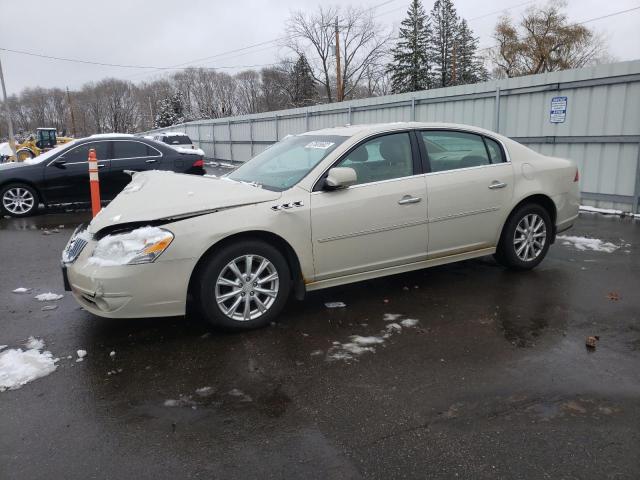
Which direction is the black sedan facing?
to the viewer's left

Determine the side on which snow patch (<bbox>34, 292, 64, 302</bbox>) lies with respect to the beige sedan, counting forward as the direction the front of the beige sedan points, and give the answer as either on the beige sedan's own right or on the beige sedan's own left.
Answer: on the beige sedan's own right

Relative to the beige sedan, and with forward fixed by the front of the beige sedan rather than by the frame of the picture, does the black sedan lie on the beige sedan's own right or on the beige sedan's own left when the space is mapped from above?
on the beige sedan's own right

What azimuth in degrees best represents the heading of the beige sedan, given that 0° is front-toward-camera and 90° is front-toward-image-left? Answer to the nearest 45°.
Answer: approximately 45°

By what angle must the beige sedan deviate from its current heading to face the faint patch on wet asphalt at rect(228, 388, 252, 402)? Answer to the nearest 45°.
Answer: approximately 45° to its left

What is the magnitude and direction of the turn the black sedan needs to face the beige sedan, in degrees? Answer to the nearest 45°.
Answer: approximately 90° to its left

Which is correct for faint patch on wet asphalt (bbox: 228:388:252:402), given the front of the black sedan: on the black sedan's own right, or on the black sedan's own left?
on the black sedan's own left

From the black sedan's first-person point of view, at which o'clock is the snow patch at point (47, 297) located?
The snow patch is roughly at 9 o'clock from the black sedan.
